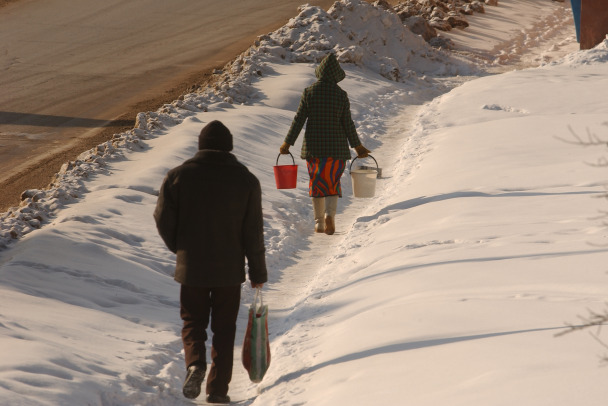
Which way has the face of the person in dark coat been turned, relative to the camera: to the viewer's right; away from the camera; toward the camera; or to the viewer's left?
away from the camera

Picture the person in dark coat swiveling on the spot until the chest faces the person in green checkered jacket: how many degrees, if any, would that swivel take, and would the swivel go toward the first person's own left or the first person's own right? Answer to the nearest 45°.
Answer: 0° — they already face them

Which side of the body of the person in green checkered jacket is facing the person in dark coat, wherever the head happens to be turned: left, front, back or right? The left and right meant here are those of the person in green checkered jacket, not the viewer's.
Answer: back

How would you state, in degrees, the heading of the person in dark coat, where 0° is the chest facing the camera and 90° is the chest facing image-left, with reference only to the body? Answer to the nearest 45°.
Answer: approximately 180°

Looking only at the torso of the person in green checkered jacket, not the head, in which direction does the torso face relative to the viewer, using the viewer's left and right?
facing away from the viewer

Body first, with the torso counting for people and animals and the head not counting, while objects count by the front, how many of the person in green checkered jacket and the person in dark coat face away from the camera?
2
